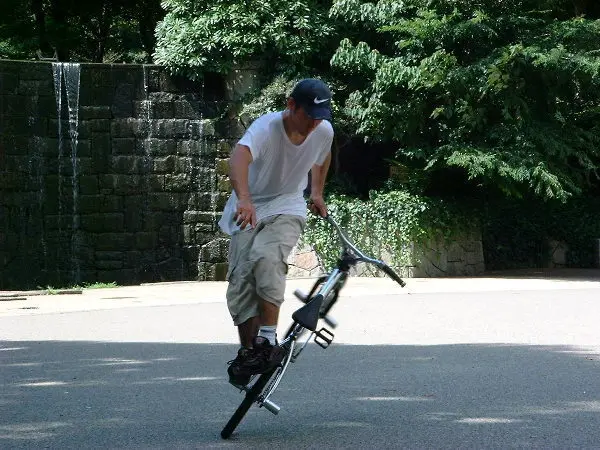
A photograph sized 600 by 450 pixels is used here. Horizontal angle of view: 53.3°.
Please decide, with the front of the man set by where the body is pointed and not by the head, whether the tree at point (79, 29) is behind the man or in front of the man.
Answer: behind

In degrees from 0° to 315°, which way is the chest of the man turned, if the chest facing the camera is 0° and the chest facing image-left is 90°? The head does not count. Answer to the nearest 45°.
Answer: approximately 315°

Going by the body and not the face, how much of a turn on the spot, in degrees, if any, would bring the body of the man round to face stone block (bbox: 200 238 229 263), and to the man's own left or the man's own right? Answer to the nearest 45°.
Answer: approximately 135° to the man's own left

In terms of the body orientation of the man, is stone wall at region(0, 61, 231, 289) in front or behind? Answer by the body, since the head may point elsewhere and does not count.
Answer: behind
